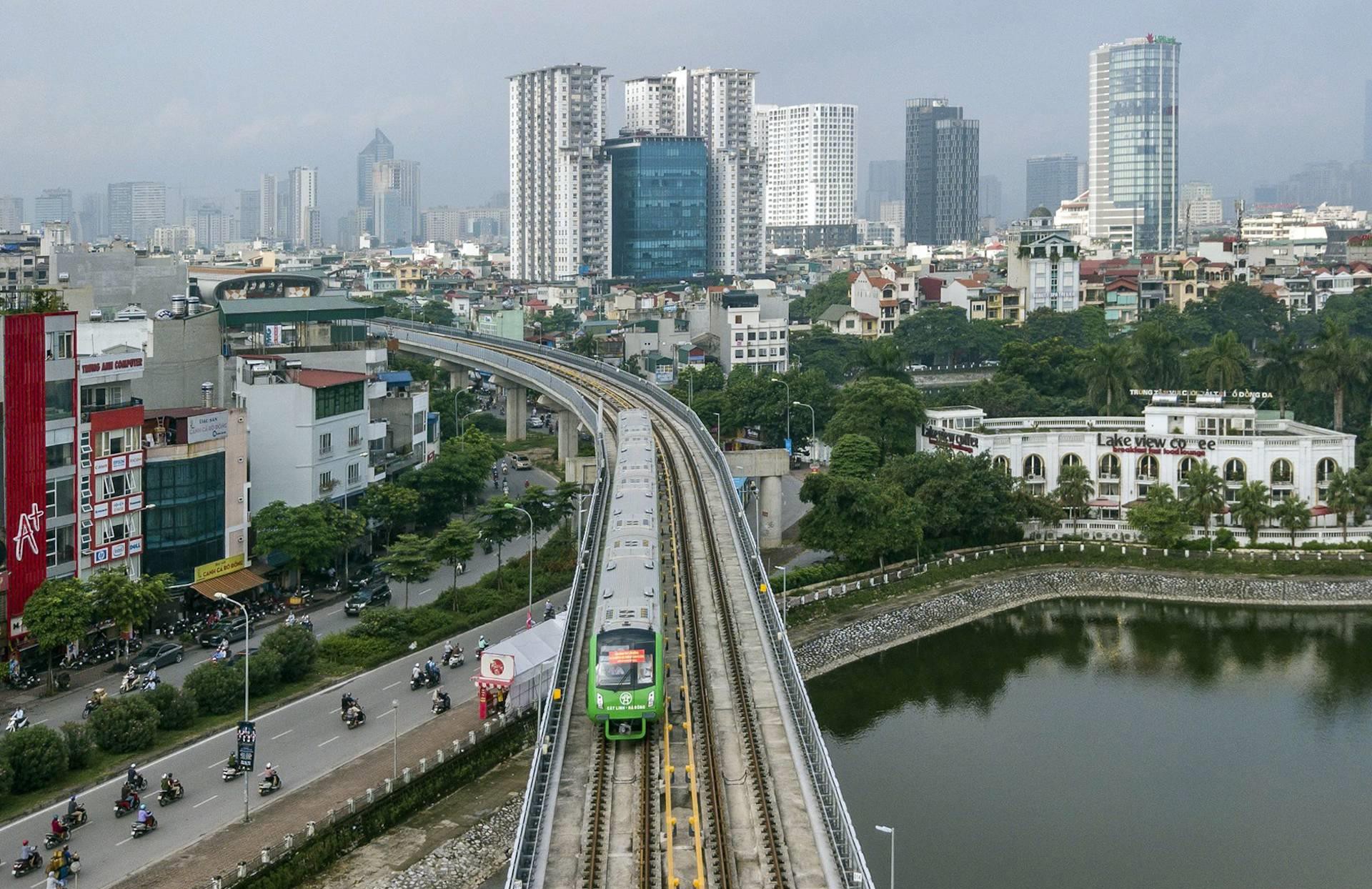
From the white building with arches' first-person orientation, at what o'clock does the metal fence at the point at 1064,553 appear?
The metal fence is roughly at 1 o'clock from the white building with arches.

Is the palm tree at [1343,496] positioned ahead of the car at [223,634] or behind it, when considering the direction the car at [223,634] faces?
behind

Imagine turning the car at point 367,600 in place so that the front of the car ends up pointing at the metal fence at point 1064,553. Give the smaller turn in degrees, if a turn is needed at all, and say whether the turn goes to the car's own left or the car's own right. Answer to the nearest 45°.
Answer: approximately 135° to the car's own left

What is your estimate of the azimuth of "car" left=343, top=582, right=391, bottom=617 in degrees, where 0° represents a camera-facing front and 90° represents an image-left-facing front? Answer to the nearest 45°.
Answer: approximately 45°

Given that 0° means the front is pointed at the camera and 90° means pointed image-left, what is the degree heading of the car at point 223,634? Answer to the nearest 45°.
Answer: approximately 45°

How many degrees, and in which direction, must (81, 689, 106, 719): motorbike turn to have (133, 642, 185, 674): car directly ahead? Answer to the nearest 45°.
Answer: approximately 135° to its right

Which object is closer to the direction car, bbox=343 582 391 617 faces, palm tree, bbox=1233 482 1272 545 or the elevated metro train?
the elevated metro train
